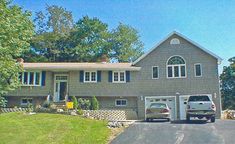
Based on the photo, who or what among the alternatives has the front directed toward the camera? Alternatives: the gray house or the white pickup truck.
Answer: the gray house

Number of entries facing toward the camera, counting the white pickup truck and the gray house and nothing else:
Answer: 1

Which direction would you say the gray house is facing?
toward the camera

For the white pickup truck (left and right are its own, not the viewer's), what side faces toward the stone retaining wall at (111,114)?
left

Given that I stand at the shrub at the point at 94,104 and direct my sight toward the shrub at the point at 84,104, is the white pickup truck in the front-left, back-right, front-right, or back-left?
back-left

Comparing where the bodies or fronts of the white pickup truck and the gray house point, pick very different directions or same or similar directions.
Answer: very different directions

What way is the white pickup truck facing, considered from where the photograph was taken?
facing away from the viewer
